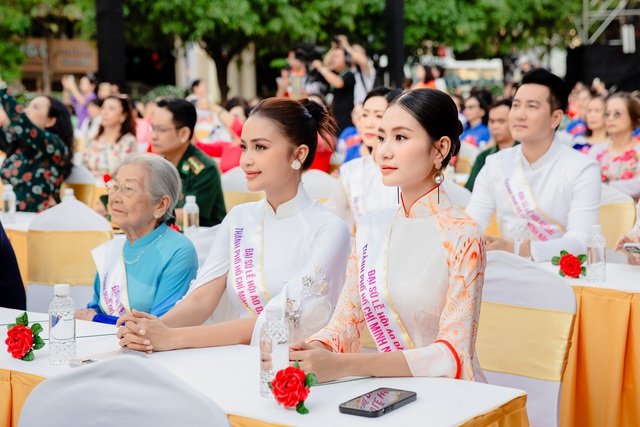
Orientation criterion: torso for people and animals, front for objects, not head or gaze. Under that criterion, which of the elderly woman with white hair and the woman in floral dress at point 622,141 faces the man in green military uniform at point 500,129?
the woman in floral dress

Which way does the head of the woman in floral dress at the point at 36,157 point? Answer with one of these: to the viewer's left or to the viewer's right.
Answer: to the viewer's left
